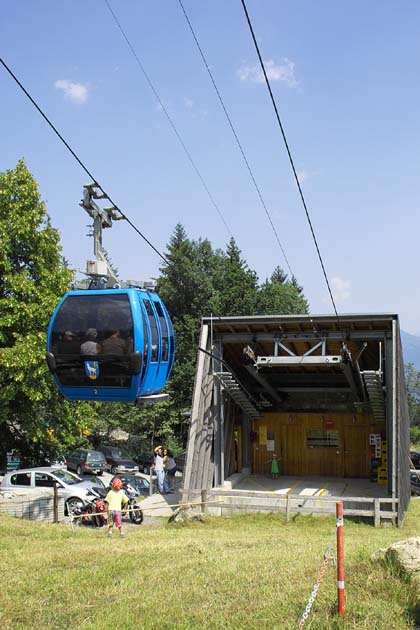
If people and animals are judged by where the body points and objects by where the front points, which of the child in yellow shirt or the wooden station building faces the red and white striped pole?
the wooden station building

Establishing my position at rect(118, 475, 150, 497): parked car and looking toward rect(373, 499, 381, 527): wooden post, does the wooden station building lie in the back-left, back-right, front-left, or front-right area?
front-left

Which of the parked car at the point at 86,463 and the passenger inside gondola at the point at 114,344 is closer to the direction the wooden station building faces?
the passenger inside gondola

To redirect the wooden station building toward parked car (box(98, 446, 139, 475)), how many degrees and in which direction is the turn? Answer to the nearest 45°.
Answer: approximately 135° to its right

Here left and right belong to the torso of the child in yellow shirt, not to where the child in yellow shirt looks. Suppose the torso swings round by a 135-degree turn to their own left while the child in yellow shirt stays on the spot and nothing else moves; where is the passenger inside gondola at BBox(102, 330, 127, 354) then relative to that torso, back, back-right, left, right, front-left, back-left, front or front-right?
front-left

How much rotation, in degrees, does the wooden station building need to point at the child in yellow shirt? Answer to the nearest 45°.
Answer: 0° — it already faces them

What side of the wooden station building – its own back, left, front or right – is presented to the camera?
front
